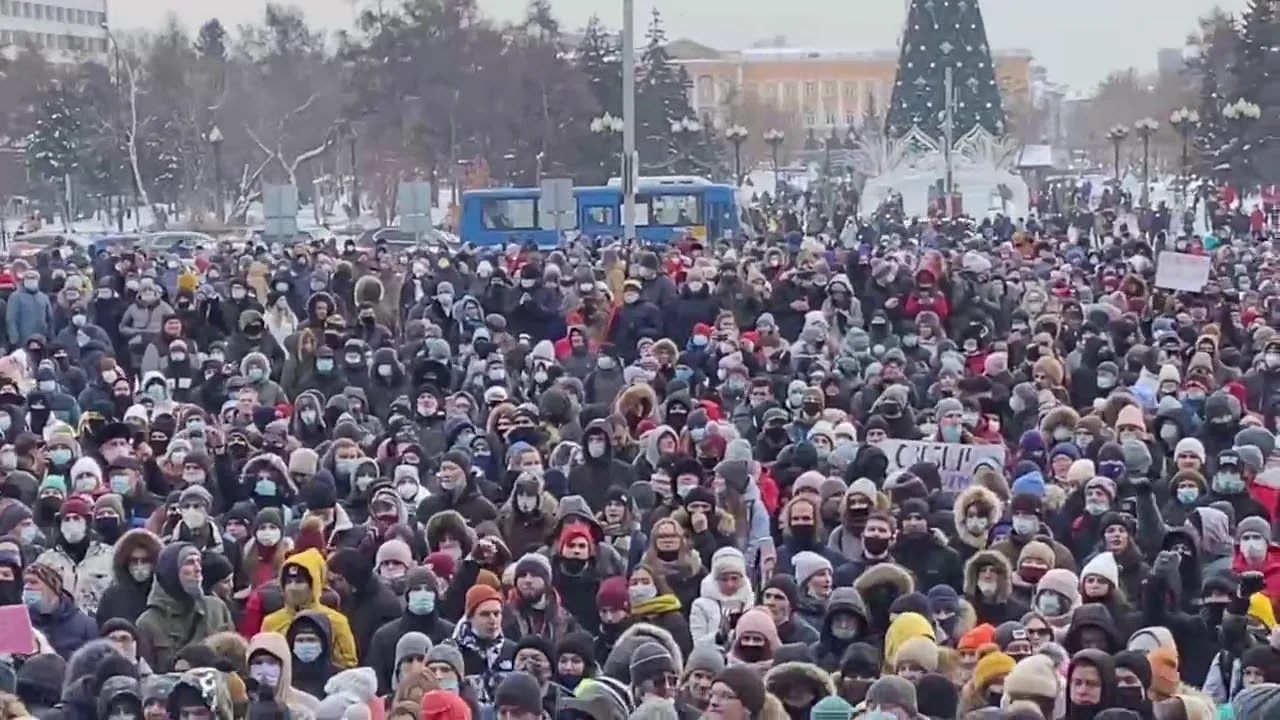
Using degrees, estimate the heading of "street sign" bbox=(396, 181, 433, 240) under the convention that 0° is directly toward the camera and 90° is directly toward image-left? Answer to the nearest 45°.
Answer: approximately 180°

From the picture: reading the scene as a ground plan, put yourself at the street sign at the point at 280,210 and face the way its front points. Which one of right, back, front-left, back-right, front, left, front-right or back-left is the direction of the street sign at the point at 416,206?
front-right

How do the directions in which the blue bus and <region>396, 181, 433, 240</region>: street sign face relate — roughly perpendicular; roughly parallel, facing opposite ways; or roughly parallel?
roughly perpendicular

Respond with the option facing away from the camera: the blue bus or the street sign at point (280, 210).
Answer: the street sign

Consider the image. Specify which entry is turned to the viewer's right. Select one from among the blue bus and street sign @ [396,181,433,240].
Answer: the blue bus

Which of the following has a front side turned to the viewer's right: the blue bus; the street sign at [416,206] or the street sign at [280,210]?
the blue bus

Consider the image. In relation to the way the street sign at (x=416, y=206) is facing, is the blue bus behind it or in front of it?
in front

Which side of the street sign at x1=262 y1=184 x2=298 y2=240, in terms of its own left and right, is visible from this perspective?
back

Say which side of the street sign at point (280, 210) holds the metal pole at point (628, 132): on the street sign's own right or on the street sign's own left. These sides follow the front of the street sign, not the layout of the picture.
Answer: on the street sign's own right
